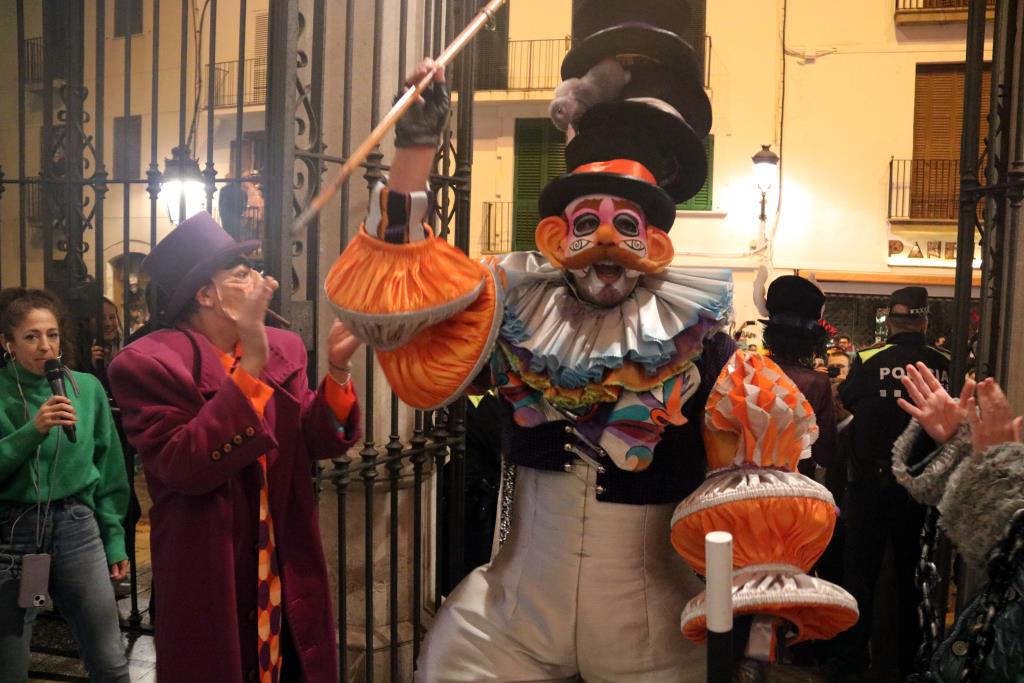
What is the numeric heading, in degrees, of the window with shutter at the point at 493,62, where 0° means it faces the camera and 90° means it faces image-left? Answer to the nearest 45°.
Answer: approximately 0°

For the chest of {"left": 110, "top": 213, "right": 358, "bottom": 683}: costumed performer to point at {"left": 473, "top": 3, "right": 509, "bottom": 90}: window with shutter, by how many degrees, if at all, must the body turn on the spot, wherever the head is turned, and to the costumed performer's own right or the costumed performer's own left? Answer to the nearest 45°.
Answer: approximately 135° to the costumed performer's own left

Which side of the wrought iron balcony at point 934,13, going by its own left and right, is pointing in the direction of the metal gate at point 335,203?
front

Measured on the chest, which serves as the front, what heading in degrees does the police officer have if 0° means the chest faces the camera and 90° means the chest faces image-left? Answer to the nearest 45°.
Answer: approximately 180°

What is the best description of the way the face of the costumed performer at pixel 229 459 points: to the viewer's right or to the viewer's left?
to the viewer's right

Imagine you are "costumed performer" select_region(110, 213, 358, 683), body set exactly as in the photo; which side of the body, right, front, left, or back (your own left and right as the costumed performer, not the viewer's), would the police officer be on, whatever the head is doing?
left

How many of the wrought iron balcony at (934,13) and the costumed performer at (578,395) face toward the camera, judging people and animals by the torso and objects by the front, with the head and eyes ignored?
2
